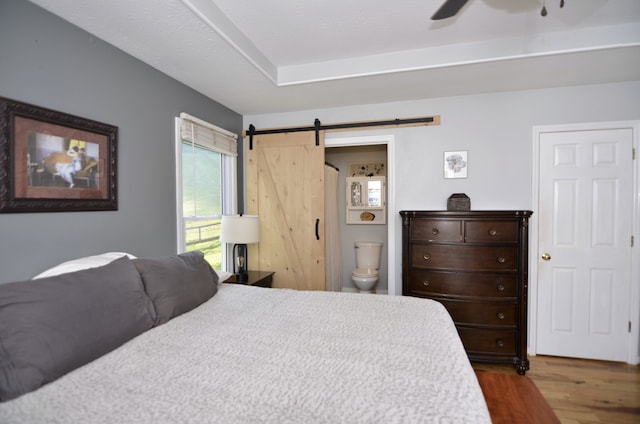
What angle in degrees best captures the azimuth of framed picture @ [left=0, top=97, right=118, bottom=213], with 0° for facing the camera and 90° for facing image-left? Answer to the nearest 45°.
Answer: approximately 315°

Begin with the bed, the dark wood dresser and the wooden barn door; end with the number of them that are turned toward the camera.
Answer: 2

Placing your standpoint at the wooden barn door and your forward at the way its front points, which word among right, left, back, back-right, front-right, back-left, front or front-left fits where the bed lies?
front

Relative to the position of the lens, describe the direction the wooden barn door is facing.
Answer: facing the viewer

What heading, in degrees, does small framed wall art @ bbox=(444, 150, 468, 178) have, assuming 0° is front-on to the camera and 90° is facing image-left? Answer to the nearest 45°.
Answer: approximately 0°

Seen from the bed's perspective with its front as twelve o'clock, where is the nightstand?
The nightstand is roughly at 9 o'clock from the bed.

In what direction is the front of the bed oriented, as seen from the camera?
facing to the right of the viewer

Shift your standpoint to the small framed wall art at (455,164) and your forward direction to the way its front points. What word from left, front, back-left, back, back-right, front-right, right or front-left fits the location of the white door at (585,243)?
left

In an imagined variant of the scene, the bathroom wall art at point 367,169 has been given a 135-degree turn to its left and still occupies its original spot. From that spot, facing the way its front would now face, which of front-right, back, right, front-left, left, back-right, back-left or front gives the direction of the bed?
back-right

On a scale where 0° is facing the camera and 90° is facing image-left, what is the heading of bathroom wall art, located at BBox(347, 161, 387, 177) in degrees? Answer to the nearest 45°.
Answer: approximately 0°

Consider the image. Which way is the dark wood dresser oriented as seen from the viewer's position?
toward the camera

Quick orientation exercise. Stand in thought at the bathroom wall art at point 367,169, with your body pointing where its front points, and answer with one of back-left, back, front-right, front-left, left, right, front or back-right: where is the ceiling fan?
front

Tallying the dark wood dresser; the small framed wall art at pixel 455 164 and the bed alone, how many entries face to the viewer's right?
1
